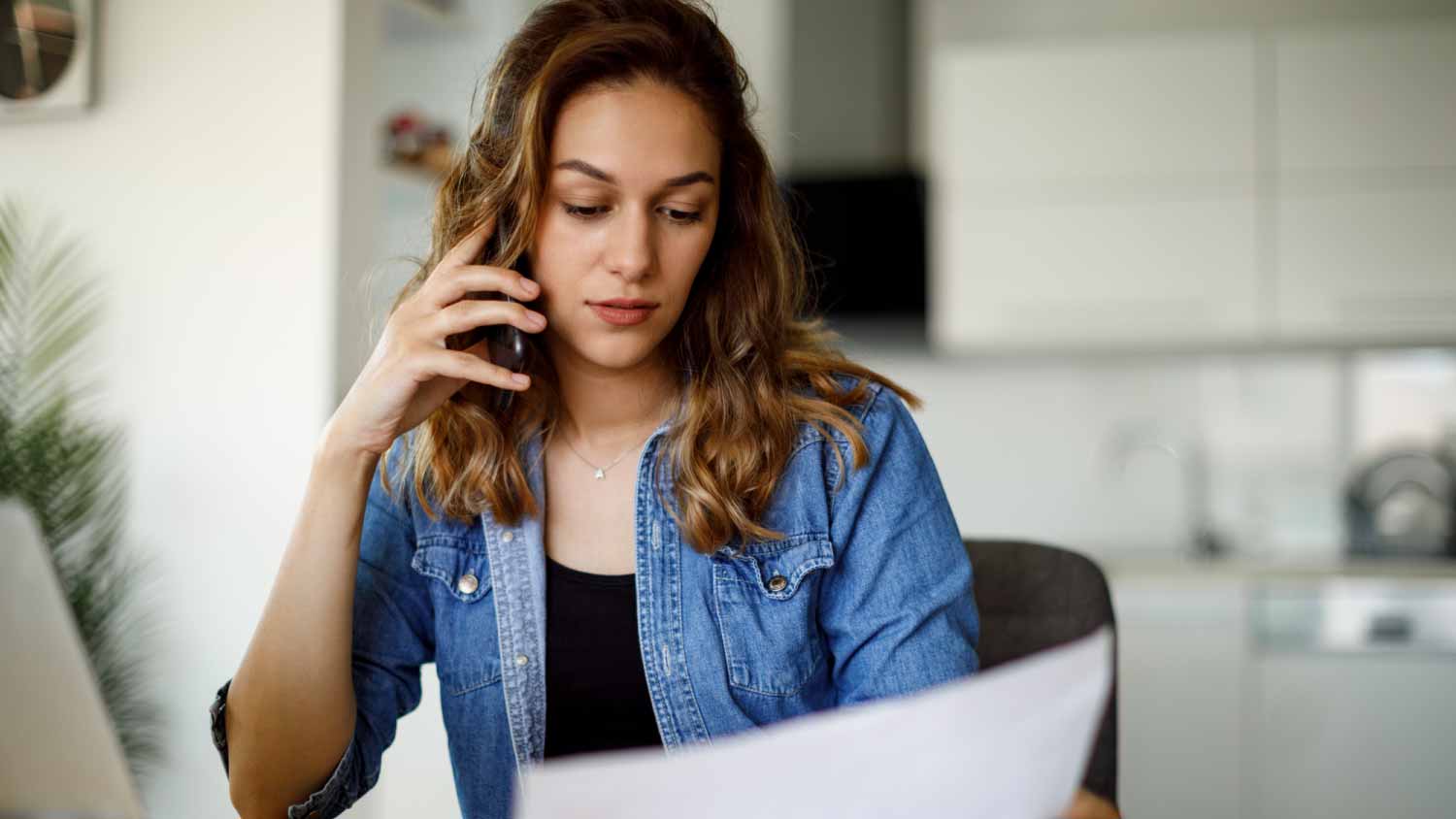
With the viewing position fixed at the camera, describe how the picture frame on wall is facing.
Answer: facing the viewer

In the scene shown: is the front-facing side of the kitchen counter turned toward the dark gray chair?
yes

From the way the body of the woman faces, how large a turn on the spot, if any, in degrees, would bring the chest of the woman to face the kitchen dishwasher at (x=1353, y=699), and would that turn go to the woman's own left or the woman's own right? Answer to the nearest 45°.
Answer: approximately 135° to the woman's own left

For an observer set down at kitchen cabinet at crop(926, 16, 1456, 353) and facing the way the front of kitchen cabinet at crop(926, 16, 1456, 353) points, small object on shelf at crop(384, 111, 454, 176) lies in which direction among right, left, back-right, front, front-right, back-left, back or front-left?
front-right

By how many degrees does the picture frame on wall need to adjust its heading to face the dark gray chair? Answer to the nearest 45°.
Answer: approximately 45° to its left

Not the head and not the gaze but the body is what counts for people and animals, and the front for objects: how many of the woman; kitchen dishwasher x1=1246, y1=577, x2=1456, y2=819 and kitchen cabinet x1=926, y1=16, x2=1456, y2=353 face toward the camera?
3

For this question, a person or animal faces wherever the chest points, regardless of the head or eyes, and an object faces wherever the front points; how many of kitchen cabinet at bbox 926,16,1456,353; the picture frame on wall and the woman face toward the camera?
3

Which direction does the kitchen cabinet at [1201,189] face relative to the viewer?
toward the camera

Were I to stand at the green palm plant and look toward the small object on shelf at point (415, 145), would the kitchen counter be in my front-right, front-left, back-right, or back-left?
front-right

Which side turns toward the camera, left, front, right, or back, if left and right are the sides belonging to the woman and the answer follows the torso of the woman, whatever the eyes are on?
front

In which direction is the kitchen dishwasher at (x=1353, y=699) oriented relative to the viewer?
toward the camera

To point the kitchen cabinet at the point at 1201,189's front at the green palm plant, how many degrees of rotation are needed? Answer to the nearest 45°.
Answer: approximately 45° to its right

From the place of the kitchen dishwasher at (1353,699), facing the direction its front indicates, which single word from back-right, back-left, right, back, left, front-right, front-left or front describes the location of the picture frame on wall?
front-right
